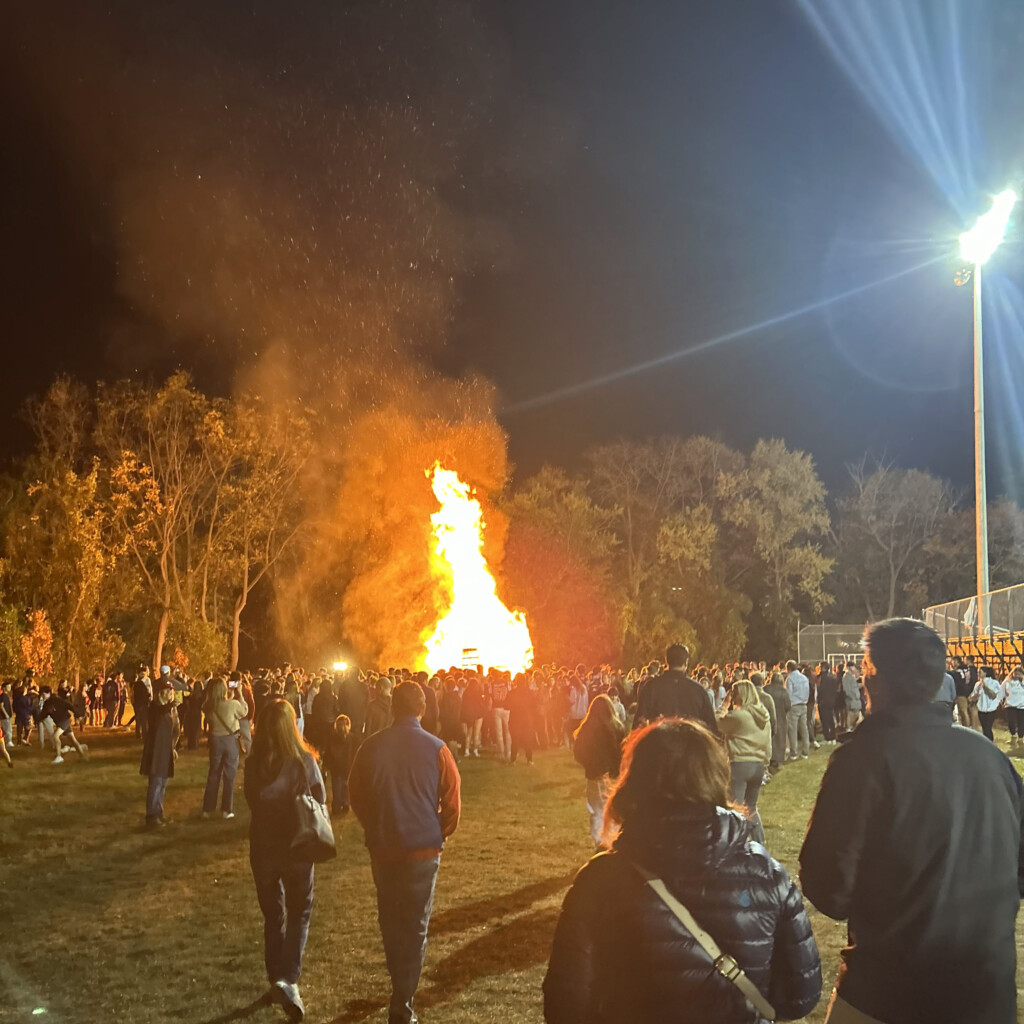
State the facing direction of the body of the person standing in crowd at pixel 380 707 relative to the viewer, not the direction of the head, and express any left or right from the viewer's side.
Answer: facing away from the viewer

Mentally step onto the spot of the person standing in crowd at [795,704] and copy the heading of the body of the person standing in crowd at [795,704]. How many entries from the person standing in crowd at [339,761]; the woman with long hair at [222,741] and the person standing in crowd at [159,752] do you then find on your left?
3

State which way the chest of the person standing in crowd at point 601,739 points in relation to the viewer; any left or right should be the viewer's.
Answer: facing away from the viewer

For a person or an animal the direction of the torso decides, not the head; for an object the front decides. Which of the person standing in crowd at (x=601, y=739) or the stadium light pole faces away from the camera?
the person standing in crowd

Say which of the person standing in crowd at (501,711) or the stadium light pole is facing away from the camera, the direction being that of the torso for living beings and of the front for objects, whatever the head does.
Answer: the person standing in crowd

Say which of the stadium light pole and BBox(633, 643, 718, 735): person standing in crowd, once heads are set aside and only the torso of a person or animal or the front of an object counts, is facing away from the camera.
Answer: the person standing in crowd

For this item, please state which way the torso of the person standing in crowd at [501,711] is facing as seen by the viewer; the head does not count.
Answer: away from the camera

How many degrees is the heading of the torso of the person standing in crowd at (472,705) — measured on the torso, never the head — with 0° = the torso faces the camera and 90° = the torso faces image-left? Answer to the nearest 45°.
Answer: approximately 180°

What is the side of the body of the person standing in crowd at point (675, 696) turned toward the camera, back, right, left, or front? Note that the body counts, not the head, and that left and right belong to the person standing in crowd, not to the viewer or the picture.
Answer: back

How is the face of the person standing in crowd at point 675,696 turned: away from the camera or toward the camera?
away from the camera

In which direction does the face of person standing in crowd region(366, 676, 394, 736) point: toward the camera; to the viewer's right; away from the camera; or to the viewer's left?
away from the camera

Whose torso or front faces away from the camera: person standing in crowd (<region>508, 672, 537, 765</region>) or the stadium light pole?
the person standing in crowd

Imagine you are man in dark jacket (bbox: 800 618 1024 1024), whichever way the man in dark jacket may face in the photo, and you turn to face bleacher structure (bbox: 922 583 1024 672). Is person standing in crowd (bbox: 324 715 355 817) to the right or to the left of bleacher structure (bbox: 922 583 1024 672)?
left

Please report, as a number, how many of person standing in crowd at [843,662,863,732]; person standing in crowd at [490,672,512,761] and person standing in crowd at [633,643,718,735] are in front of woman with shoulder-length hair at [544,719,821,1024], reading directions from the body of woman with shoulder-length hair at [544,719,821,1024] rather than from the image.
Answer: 3

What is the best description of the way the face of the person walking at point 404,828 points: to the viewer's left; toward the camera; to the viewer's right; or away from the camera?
away from the camera

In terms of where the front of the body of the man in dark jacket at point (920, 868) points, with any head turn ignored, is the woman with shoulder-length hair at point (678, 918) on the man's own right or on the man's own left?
on the man's own left

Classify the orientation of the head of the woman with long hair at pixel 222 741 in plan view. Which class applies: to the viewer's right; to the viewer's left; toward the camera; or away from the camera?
away from the camera
